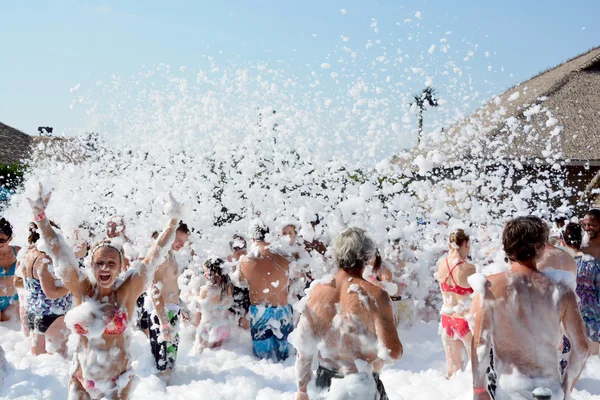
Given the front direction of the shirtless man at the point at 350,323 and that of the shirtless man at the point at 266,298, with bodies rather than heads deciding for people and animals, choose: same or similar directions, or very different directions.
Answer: same or similar directions

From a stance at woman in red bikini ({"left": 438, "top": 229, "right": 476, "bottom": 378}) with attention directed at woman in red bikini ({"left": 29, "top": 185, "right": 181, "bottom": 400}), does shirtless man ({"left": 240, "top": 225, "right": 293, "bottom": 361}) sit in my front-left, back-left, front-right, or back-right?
front-right

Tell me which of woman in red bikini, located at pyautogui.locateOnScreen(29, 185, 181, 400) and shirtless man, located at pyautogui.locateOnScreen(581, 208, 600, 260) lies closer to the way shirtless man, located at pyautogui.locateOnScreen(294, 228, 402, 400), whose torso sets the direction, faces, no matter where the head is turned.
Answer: the shirtless man

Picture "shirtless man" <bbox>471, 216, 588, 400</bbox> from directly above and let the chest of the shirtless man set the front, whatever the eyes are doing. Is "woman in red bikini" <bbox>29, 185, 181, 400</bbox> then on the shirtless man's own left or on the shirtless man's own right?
on the shirtless man's own left

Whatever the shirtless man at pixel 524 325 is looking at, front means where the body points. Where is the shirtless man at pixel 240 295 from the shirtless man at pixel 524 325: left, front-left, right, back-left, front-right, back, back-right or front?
front-left

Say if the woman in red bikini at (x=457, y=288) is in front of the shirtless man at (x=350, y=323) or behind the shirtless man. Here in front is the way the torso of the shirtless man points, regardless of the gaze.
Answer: in front

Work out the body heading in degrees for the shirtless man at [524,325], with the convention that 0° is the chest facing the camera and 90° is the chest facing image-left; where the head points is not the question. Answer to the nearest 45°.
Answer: approximately 180°

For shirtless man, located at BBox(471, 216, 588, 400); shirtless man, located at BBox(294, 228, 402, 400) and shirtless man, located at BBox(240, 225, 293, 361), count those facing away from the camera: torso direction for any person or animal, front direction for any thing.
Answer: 3

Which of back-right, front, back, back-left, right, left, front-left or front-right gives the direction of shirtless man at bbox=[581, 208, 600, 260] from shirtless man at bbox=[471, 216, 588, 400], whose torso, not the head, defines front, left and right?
front

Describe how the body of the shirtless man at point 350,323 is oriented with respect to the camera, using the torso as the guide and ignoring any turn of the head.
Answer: away from the camera

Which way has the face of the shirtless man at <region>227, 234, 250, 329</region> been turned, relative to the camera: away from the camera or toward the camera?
toward the camera

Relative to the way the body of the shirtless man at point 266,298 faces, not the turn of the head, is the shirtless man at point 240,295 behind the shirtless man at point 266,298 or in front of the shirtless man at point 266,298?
in front

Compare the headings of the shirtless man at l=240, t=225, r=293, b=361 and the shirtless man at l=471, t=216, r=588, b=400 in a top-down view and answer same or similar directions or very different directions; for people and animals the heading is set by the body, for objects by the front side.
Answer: same or similar directions

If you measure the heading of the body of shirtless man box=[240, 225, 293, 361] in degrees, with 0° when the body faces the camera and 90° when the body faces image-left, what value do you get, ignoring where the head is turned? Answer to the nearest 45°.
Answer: approximately 180°

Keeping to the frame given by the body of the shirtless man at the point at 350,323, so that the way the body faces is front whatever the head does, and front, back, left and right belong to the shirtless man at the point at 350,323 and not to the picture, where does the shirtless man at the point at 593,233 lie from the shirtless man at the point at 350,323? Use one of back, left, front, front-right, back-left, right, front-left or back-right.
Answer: front-right
